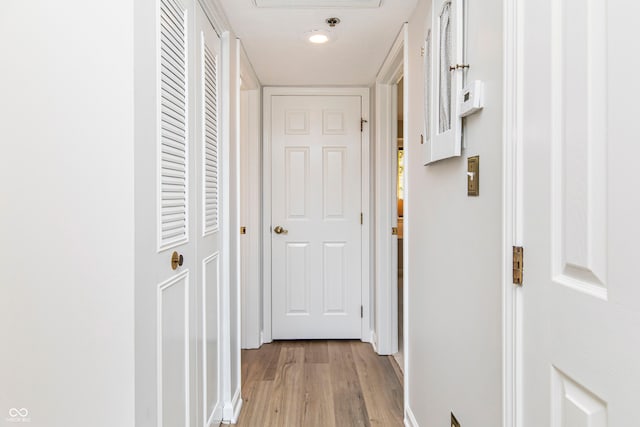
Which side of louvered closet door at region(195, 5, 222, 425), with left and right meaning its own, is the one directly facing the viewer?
right

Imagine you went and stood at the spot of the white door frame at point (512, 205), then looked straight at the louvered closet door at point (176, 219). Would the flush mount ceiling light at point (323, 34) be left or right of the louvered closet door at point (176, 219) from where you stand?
right

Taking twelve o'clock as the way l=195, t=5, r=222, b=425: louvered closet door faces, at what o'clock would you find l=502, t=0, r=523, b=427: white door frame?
The white door frame is roughly at 2 o'clock from the louvered closet door.

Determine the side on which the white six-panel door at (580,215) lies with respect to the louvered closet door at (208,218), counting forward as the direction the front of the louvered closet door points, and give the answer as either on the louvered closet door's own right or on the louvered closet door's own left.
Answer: on the louvered closet door's own right

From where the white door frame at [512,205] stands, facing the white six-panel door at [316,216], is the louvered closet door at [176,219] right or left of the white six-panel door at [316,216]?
left

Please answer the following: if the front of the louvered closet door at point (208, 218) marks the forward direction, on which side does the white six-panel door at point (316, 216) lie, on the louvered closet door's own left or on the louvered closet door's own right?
on the louvered closet door's own left
